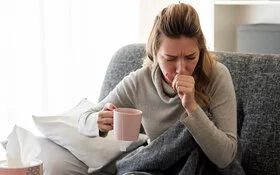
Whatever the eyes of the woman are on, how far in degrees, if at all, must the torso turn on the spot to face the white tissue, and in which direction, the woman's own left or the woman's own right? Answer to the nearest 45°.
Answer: approximately 45° to the woman's own right

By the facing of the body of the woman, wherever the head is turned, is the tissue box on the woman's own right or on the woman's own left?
on the woman's own right

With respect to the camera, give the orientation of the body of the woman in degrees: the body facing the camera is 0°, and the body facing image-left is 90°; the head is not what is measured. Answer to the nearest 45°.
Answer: approximately 0°
